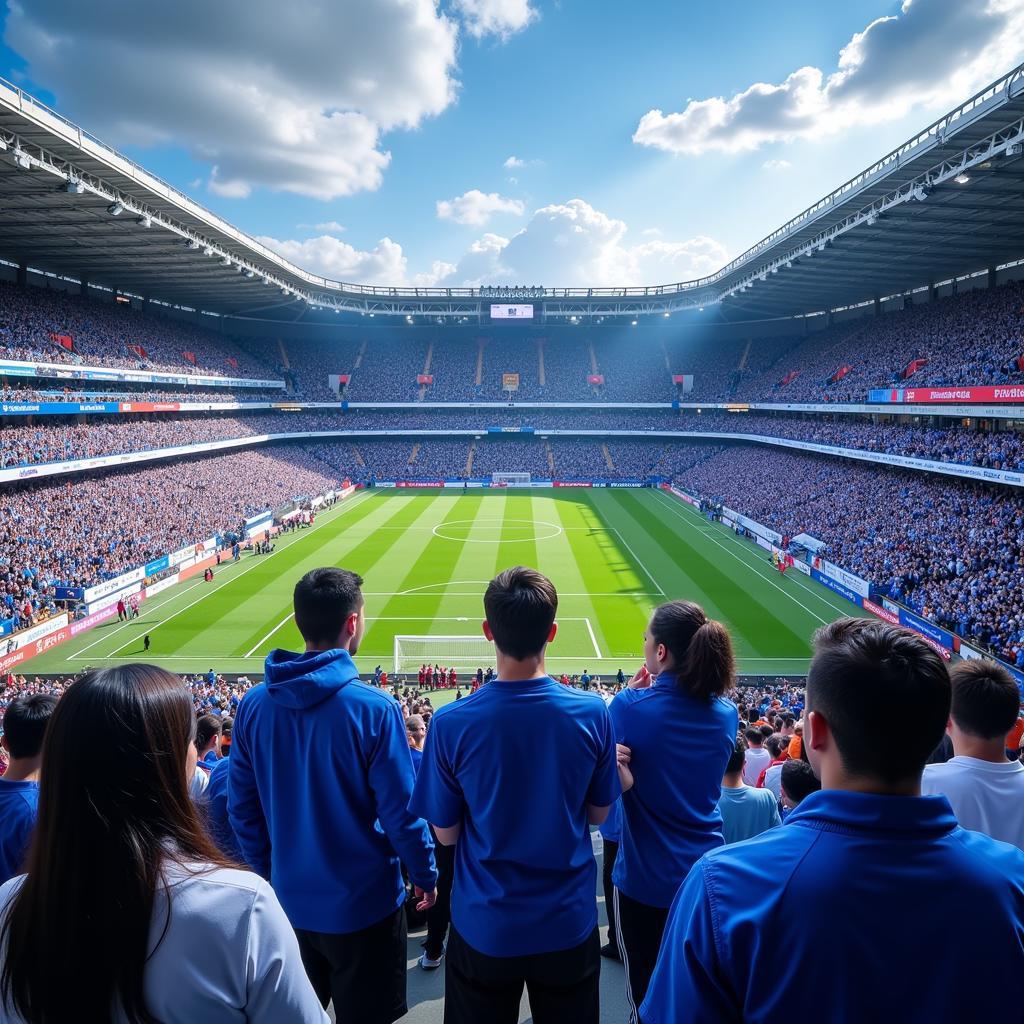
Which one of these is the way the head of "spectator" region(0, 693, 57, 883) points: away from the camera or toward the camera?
away from the camera

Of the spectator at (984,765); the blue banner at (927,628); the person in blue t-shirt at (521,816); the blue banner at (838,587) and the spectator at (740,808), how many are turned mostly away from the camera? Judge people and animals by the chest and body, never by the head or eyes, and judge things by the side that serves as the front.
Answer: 3

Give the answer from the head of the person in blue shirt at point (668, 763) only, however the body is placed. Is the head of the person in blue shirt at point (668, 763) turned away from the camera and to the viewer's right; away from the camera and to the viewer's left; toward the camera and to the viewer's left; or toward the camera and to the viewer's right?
away from the camera and to the viewer's left

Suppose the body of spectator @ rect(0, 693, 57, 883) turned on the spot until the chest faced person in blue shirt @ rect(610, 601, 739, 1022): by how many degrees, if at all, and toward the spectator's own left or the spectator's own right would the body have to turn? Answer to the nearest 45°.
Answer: approximately 135° to the spectator's own right

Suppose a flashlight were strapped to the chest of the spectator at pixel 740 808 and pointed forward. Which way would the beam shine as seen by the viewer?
away from the camera

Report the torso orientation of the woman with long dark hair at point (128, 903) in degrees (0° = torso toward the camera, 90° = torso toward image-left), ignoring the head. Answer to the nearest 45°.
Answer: approximately 225°

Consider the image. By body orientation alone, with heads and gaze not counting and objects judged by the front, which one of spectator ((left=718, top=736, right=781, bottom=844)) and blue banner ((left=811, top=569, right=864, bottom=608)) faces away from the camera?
the spectator

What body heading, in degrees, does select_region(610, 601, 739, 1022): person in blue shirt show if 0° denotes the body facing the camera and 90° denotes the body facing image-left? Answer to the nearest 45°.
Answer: approximately 135°

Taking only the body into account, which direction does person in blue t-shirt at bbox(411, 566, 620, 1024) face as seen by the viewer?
away from the camera

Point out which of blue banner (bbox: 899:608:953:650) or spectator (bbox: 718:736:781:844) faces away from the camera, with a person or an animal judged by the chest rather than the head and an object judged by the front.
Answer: the spectator

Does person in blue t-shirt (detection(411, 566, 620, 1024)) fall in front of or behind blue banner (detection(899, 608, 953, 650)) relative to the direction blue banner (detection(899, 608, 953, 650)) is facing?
in front

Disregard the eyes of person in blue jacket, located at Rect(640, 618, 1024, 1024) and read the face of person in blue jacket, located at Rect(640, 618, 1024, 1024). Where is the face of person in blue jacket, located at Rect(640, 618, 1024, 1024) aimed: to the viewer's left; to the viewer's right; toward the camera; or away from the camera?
away from the camera

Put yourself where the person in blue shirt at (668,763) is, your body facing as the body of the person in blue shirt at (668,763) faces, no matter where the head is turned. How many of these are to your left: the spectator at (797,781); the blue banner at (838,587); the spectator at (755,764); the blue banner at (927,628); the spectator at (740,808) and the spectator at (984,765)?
0

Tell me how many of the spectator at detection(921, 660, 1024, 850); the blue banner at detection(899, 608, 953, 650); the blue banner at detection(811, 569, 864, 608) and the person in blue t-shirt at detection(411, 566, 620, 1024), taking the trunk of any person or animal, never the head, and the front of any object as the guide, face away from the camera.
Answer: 2

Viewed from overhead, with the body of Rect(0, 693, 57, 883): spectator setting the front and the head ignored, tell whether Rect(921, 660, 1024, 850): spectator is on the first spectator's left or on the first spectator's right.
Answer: on the first spectator's right

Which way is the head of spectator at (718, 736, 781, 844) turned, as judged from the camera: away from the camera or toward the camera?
away from the camera

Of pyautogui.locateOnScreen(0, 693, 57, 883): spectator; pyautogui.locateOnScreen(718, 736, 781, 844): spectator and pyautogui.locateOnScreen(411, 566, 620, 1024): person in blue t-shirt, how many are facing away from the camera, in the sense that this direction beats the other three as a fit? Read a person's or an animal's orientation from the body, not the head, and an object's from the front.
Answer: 3

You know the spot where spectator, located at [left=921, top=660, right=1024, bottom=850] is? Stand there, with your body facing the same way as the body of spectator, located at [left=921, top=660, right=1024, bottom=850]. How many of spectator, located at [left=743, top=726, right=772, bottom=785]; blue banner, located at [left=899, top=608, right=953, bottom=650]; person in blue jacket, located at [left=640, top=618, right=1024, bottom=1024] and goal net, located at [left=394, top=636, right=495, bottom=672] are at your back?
1

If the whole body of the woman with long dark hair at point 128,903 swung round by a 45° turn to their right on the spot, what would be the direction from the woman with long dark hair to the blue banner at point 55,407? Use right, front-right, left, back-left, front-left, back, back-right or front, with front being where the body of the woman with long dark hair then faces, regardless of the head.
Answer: left

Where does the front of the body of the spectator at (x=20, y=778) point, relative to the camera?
away from the camera
